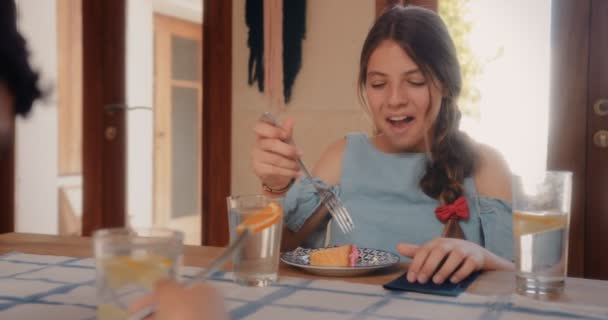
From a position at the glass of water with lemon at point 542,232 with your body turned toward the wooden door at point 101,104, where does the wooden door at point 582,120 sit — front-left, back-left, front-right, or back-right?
front-right

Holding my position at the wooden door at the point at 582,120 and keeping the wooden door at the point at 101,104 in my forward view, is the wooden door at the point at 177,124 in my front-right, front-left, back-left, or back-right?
front-right

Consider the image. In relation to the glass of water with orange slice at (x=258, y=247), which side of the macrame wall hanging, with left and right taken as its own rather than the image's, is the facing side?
front

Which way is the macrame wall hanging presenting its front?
toward the camera

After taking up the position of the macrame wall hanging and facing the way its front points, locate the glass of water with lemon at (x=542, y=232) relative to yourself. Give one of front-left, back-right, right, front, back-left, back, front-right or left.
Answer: front

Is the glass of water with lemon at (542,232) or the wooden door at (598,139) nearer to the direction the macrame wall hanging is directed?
the glass of water with lemon

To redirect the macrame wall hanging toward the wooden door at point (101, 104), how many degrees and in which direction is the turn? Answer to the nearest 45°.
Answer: approximately 135° to its right

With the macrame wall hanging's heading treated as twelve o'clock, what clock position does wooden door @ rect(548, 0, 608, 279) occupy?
The wooden door is roughly at 10 o'clock from the macrame wall hanging.

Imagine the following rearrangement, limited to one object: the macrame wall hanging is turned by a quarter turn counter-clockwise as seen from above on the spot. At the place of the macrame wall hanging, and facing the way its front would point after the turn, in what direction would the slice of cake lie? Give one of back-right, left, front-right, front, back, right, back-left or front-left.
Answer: right

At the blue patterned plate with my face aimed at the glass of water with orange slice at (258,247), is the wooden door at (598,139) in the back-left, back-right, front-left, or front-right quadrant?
back-right

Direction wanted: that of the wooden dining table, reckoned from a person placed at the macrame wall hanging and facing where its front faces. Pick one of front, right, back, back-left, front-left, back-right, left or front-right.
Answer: front

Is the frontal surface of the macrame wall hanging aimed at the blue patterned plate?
yes

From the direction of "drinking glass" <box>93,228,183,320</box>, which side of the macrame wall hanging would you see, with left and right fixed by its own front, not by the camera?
front

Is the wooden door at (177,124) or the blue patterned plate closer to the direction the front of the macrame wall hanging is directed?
the blue patterned plate
